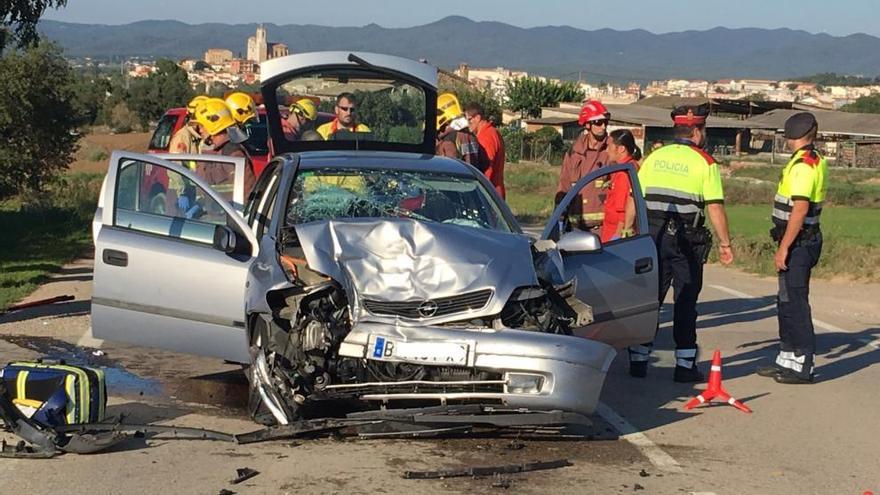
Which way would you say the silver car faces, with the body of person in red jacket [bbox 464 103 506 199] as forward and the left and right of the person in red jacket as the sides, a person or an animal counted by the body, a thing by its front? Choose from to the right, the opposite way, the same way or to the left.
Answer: to the left

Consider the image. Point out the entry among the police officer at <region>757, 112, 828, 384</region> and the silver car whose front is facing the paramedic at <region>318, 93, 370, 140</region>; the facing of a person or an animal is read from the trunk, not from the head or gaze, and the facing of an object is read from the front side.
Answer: the police officer

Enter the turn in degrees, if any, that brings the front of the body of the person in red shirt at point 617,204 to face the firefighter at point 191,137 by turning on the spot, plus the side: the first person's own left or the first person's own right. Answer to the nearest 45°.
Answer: approximately 45° to the first person's own right

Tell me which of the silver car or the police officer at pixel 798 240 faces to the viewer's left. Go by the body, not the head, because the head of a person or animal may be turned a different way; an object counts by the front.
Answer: the police officer

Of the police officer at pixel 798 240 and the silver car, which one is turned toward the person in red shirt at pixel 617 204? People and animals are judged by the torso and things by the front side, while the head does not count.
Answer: the police officer

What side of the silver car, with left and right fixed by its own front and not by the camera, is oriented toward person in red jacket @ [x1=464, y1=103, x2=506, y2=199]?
back

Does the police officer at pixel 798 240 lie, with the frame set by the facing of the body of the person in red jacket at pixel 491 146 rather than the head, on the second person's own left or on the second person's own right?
on the second person's own left

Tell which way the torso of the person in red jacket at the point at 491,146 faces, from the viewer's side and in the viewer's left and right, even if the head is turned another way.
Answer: facing to the left of the viewer

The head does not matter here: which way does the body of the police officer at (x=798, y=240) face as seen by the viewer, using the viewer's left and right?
facing to the left of the viewer
